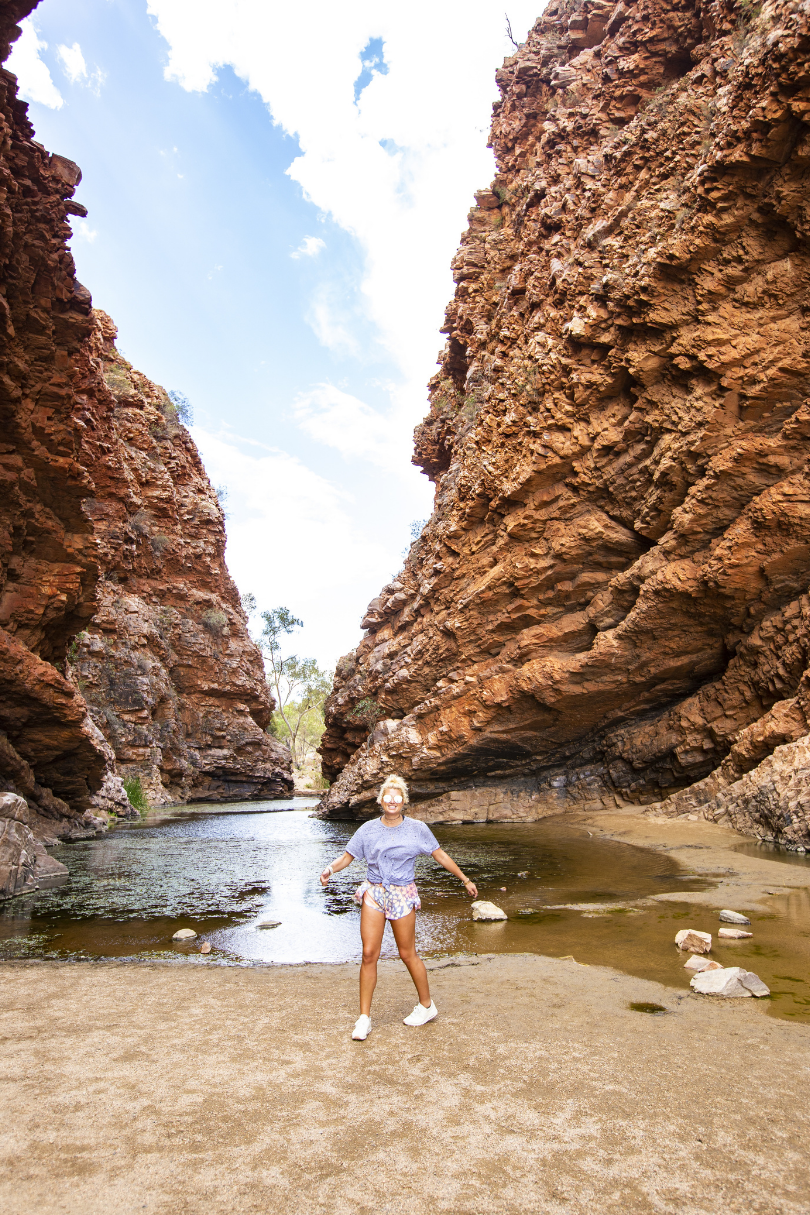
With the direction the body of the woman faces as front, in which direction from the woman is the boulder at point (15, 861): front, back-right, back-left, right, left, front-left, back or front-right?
back-right

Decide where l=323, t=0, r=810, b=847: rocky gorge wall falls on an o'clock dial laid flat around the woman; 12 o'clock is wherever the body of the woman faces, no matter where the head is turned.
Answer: The rocky gorge wall is roughly at 7 o'clock from the woman.

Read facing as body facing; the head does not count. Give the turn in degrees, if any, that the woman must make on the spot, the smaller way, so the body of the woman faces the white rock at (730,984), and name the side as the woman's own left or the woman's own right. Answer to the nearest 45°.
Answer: approximately 90° to the woman's own left

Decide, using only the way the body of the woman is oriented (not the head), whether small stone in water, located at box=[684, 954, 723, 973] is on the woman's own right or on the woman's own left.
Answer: on the woman's own left

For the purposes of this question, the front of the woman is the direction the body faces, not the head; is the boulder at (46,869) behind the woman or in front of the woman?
behind

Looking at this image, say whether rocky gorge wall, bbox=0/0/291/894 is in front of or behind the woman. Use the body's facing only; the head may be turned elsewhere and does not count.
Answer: behind

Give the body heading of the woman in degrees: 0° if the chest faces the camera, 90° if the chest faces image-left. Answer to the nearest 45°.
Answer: approximately 0°

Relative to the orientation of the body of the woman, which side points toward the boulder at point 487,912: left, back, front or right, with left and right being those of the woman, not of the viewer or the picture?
back
